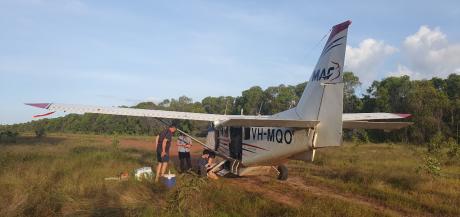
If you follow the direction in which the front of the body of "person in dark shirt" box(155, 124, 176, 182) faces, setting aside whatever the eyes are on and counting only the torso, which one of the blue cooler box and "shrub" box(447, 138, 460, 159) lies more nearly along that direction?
the shrub

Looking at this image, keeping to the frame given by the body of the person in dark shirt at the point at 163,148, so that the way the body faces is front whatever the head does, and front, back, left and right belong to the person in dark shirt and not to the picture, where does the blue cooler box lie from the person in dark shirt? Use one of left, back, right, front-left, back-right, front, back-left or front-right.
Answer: right

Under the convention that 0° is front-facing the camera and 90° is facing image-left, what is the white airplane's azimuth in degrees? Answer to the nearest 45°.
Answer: approximately 135°

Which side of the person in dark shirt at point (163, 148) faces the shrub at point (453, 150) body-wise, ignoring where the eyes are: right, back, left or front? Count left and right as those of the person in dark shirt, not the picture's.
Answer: front

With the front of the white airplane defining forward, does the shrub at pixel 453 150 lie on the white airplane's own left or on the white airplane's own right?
on the white airplane's own right
